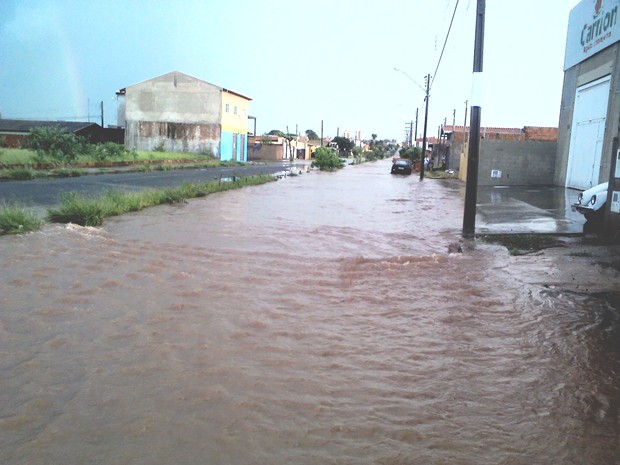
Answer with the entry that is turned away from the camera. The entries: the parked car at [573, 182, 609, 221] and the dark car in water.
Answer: the dark car in water

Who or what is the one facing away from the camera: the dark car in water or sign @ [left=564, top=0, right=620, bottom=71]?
the dark car in water

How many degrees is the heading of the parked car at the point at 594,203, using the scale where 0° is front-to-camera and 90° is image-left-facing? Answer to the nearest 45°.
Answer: approximately 45°

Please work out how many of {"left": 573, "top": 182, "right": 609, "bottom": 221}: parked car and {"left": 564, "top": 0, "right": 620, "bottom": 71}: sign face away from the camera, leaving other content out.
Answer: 0

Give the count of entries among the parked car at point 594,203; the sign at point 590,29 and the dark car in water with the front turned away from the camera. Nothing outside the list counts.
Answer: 1

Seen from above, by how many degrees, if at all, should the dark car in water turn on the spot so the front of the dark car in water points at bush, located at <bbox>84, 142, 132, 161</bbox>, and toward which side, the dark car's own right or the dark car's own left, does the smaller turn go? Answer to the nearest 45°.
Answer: approximately 135° to the dark car's own left

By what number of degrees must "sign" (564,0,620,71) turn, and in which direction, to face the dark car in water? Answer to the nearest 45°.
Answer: approximately 90° to its right

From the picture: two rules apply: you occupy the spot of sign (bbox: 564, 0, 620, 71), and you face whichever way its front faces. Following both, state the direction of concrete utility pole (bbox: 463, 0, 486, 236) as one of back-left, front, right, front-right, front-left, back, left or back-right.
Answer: front-left

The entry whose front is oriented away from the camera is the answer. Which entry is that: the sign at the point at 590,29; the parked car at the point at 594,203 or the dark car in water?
the dark car in water

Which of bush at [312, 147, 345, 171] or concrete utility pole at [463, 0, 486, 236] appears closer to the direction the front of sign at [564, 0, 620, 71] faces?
the concrete utility pole

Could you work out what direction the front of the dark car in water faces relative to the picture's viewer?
facing away from the viewer

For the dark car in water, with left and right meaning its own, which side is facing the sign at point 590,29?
back
